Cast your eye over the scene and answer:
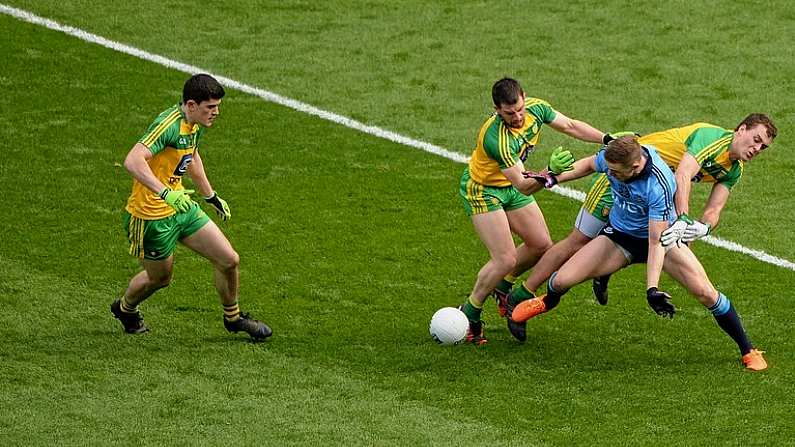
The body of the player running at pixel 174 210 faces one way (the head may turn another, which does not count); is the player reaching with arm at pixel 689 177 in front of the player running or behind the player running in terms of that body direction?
in front

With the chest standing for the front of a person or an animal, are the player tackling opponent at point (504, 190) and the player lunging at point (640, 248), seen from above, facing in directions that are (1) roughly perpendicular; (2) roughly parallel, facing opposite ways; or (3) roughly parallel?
roughly perpendicular

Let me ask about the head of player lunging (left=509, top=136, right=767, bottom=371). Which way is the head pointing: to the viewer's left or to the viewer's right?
to the viewer's left

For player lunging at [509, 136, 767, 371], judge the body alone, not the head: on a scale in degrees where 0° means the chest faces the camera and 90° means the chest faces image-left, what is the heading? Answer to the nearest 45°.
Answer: approximately 45°

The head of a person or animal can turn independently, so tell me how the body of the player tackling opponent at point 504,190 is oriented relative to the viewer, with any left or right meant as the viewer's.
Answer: facing the viewer and to the right of the viewer

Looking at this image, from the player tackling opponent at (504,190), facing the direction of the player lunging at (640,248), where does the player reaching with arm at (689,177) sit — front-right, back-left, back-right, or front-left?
front-left

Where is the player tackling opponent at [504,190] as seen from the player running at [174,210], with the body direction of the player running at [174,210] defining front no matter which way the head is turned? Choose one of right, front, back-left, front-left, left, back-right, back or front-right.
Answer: front-left

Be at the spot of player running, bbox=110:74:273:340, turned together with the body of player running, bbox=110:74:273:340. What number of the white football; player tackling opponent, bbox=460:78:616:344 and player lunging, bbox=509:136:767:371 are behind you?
0

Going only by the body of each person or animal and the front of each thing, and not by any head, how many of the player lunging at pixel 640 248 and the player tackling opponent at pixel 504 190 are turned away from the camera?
0

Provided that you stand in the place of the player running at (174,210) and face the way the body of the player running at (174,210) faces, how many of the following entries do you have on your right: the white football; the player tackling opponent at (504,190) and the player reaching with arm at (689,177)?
0

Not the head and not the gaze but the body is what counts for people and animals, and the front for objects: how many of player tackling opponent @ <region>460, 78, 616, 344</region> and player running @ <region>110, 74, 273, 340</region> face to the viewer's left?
0
